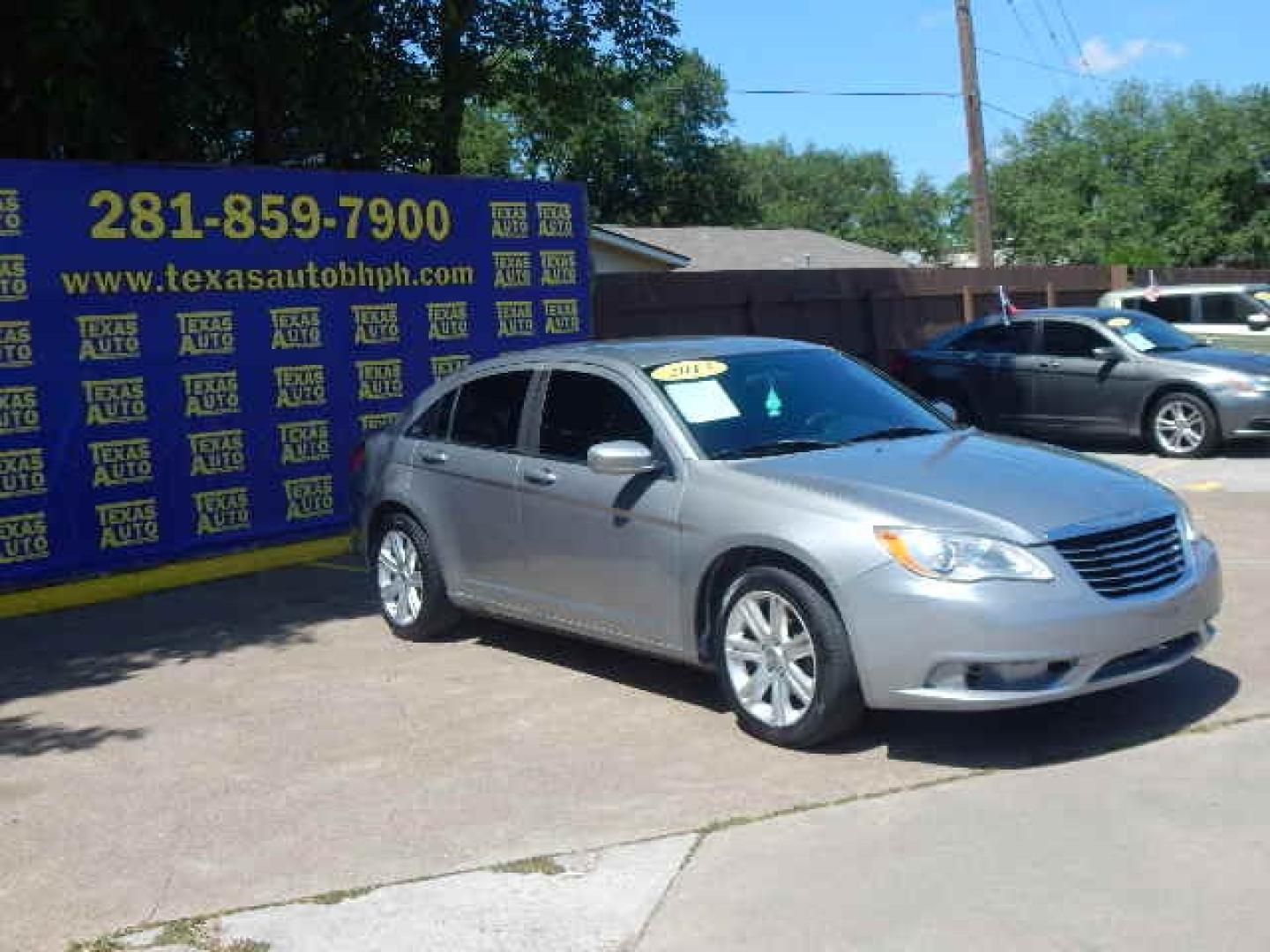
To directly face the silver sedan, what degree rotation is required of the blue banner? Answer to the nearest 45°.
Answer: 0° — it already faces it

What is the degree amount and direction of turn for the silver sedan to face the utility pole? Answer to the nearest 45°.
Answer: approximately 135° to its left

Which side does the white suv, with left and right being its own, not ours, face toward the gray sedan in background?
right

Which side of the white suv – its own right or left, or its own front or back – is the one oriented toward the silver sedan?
right

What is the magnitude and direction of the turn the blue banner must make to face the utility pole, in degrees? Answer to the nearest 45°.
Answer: approximately 90° to its left

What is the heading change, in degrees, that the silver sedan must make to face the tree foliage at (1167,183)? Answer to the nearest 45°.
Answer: approximately 135° to its left

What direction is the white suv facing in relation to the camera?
to the viewer's right

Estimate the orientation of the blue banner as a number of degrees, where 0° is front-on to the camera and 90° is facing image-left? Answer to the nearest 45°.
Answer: approximately 315°

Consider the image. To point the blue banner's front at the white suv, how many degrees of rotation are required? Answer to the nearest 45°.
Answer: approximately 90° to its left

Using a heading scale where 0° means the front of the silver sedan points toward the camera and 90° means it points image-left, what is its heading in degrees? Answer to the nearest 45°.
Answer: approximately 315°

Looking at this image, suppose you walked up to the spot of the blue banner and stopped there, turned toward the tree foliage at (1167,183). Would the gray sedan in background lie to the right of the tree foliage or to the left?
right

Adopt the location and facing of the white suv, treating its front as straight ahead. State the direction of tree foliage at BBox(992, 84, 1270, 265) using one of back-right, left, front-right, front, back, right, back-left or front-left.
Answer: left
